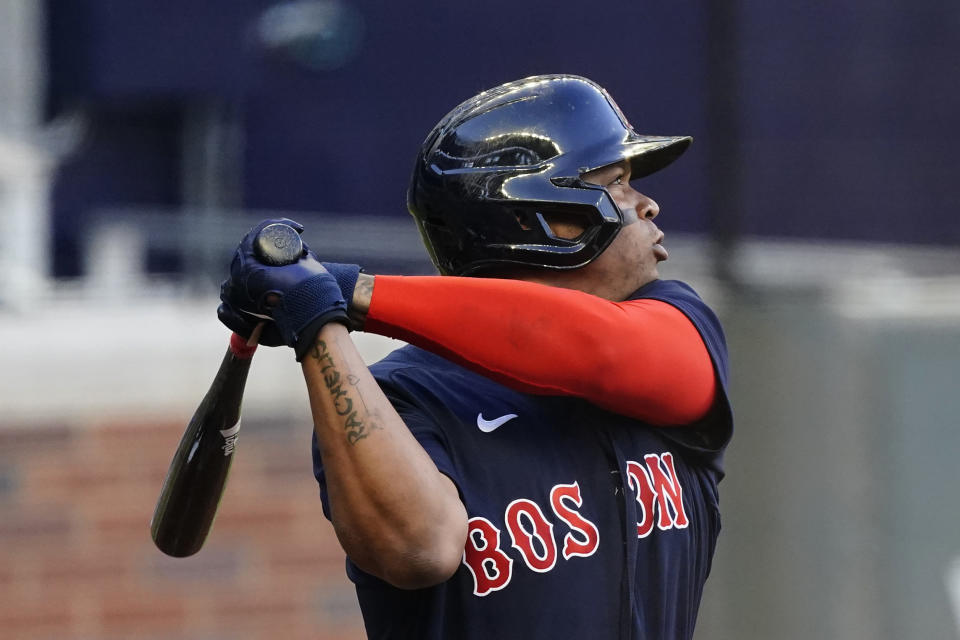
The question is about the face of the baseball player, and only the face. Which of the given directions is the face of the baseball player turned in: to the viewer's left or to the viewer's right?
to the viewer's right
